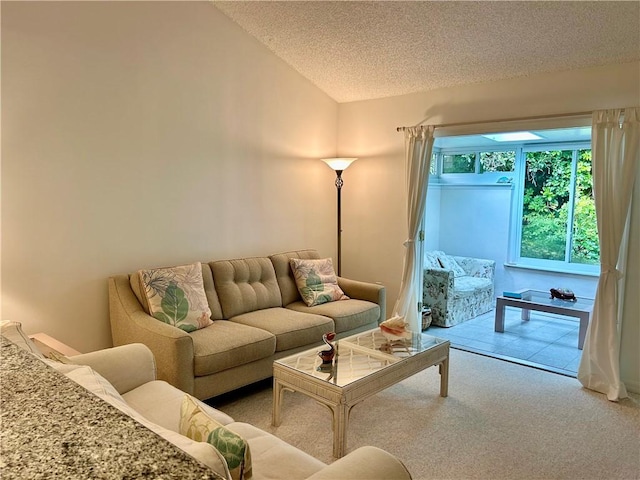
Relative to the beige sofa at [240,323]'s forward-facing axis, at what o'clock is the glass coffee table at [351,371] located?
The glass coffee table is roughly at 12 o'clock from the beige sofa.

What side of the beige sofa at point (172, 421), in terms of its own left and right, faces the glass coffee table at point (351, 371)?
front

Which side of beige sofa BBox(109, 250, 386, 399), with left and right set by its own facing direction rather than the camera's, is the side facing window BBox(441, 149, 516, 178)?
left

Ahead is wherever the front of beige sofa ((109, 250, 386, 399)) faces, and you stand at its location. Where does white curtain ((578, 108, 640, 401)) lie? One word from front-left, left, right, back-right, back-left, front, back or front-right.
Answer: front-left

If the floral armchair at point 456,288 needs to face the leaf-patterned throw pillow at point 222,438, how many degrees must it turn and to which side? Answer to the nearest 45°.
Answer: approximately 45° to its right

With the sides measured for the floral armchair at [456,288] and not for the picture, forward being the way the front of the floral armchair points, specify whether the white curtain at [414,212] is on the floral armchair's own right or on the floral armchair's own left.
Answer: on the floral armchair's own right

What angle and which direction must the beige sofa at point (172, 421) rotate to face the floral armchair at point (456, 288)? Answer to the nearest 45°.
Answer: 0° — it already faces it

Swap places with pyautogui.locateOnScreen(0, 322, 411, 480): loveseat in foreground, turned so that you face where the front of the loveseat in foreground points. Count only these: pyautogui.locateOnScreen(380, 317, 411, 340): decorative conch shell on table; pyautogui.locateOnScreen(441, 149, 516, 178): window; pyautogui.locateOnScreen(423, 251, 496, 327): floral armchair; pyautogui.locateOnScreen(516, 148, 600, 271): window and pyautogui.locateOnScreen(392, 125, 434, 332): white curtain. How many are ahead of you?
5

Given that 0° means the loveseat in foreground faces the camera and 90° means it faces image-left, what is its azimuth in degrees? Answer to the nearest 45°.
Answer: approximately 225°

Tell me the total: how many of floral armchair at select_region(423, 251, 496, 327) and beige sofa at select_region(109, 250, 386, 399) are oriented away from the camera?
0

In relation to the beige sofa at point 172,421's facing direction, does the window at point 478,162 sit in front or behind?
in front

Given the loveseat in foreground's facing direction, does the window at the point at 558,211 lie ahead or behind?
ahead
